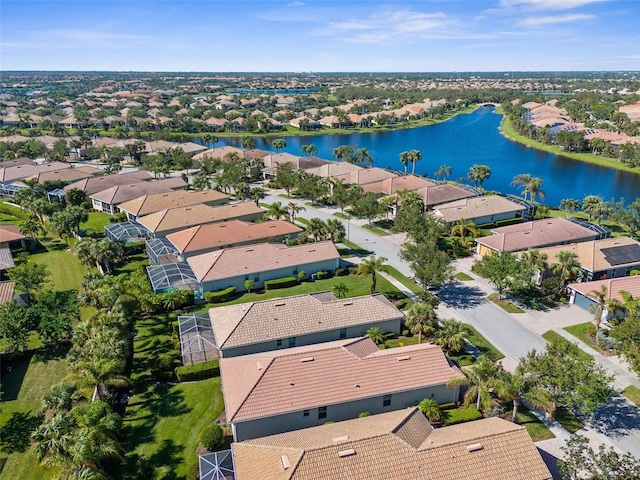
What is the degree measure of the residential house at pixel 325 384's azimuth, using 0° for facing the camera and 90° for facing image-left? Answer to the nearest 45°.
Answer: approximately 270°

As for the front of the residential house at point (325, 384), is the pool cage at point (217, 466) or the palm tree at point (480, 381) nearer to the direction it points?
the palm tree

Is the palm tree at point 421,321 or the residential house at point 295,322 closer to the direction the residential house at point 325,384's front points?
the palm tree

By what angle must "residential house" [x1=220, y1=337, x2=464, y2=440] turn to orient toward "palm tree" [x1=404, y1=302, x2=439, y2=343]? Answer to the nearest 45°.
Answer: approximately 45° to its left

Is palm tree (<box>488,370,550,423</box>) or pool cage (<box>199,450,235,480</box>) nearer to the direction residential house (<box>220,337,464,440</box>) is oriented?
the palm tree

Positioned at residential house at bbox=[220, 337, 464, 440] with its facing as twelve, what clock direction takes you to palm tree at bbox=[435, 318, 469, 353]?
The palm tree is roughly at 11 o'clock from the residential house.

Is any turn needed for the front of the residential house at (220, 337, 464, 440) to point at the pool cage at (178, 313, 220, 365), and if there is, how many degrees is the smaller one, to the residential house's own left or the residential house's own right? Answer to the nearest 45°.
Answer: approximately 135° to the residential house's own left

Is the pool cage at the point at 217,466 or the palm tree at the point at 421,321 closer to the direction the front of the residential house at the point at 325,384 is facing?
the palm tree

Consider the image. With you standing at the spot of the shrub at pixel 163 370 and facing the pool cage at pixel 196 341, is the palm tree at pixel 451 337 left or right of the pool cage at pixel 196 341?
right

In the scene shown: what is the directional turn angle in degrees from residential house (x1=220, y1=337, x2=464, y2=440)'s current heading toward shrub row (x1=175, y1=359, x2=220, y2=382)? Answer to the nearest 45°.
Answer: approximately 180°

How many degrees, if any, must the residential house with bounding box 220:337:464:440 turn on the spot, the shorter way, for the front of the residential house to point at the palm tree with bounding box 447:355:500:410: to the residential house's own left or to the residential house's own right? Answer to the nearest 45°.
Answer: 0° — it already faces it

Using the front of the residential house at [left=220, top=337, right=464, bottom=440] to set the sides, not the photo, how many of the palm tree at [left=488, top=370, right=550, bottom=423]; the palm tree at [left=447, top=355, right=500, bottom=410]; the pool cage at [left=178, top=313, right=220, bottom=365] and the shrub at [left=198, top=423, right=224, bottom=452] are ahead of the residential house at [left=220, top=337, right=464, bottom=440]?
2
